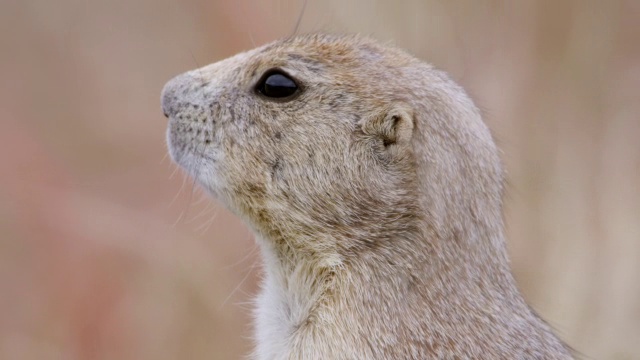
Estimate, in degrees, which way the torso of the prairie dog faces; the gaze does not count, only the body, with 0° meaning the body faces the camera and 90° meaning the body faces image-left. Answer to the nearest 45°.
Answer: approximately 90°
